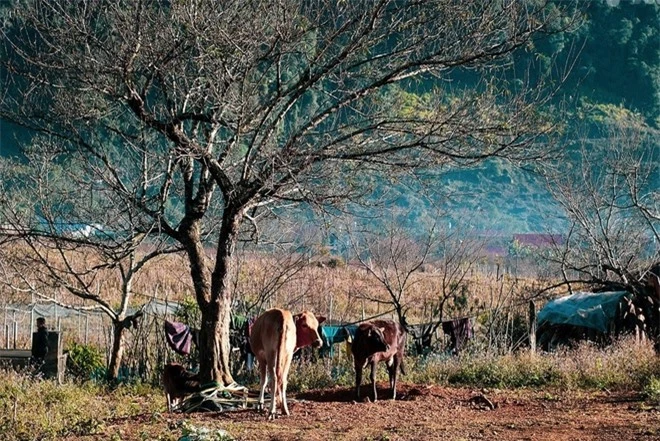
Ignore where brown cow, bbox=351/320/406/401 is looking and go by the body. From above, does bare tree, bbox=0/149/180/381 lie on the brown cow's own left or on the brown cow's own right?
on the brown cow's own right

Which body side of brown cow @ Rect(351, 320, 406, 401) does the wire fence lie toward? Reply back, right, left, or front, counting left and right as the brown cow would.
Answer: right

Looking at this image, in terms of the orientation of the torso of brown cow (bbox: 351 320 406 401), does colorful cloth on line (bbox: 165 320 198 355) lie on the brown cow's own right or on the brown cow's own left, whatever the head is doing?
on the brown cow's own right

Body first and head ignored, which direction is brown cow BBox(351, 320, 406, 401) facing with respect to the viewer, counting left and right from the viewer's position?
facing the viewer and to the left of the viewer

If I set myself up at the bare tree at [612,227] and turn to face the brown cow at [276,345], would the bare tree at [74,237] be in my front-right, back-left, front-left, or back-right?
front-right

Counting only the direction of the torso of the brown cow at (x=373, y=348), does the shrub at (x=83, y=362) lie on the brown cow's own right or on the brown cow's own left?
on the brown cow's own right
